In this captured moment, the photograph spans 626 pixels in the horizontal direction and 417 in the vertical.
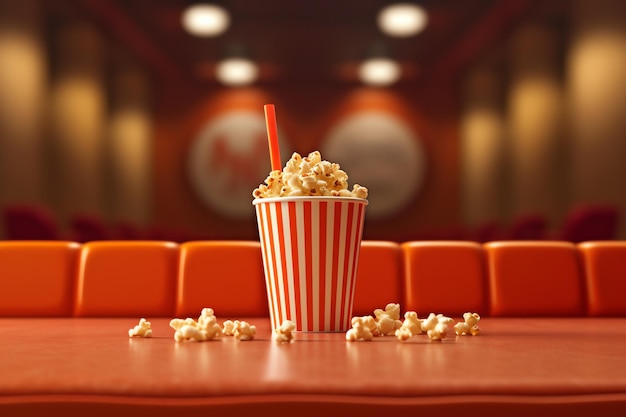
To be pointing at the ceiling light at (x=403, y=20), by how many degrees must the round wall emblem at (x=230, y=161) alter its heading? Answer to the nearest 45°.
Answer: approximately 90° to its left

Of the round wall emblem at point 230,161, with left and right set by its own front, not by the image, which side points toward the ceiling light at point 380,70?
left

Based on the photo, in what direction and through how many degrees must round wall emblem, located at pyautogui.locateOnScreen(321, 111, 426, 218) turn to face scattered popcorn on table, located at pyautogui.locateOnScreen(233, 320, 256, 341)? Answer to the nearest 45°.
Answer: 0° — it already faces it

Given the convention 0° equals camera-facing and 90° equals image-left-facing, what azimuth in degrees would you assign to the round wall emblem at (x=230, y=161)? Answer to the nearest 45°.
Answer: approximately 0°

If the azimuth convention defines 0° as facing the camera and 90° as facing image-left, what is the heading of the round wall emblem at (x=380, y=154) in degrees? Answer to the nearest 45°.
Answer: approximately 0°

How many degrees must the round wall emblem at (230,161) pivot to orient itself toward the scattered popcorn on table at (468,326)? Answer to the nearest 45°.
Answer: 0° — it already faces it

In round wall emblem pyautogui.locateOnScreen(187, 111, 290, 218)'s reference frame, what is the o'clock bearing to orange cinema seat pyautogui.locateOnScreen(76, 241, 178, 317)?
The orange cinema seat is roughly at 12 o'clock from the round wall emblem.

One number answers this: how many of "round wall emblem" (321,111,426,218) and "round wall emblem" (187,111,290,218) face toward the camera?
2
